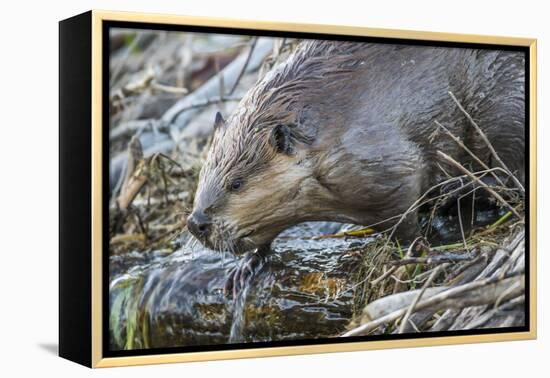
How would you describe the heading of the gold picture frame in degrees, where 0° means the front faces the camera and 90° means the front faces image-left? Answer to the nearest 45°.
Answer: approximately 315°
